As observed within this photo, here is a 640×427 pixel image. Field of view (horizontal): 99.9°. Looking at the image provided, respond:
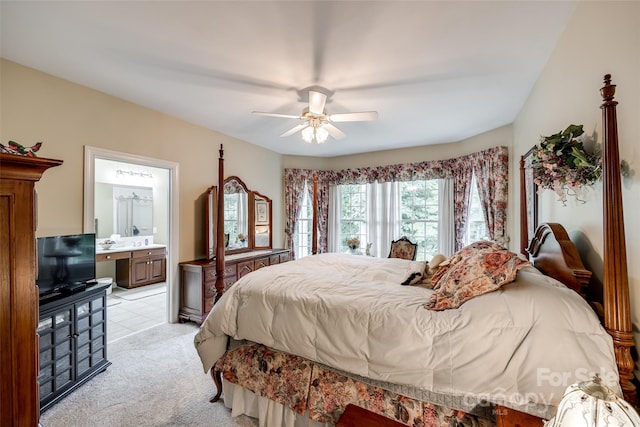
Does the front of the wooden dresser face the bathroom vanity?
no

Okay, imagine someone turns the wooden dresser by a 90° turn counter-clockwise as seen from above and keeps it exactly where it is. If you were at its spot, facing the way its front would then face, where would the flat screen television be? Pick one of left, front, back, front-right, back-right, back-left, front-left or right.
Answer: back

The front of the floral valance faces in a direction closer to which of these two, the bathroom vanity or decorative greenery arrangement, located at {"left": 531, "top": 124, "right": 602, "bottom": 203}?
the decorative greenery arrangement

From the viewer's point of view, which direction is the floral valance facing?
toward the camera

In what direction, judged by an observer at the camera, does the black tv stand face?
facing the viewer and to the right of the viewer

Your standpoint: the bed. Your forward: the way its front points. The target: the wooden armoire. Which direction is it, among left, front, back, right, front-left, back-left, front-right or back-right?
front-left

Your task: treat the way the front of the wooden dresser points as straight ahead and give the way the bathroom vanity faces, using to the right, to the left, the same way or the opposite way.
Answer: the same way

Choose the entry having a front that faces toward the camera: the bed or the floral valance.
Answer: the floral valance

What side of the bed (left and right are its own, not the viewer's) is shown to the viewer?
left

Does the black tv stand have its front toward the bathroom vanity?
no

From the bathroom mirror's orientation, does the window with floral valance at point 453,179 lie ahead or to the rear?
ahead

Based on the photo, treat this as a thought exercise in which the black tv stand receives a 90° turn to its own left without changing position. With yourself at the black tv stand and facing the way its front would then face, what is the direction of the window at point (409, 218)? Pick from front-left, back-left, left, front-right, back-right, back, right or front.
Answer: front-right

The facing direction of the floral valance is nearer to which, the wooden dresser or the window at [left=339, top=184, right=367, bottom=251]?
the wooden dresser

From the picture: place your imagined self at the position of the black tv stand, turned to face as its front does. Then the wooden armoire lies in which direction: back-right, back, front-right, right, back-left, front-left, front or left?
front-right

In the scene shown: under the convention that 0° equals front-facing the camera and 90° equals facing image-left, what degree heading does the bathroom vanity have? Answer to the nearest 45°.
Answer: approximately 315°

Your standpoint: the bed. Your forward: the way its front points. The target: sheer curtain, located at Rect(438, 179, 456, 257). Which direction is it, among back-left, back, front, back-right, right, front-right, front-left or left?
right

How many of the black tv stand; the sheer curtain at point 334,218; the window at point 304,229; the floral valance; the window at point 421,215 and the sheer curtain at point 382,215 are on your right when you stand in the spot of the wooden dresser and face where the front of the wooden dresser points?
1
